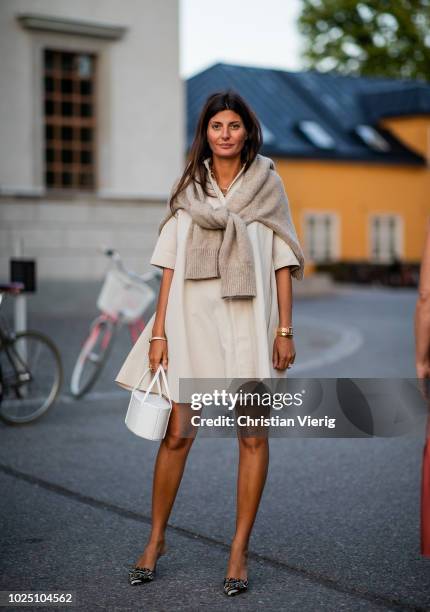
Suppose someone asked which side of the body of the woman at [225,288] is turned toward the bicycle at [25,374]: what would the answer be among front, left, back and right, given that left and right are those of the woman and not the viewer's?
back

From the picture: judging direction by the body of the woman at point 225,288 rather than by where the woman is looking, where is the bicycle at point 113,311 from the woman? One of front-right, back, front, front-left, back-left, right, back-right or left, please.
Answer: back

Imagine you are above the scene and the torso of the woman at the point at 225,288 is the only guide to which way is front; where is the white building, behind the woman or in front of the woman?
behind

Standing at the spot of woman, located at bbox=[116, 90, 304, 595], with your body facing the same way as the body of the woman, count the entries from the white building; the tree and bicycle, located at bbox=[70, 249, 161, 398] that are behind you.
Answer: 3

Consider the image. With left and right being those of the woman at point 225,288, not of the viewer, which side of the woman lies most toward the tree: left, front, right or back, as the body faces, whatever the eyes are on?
back

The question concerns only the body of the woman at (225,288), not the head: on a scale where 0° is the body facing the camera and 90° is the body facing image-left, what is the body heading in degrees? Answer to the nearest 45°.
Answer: approximately 0°
